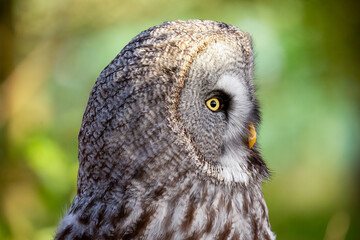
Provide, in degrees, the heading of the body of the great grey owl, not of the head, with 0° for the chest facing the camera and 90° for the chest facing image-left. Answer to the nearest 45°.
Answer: approximately 270°
